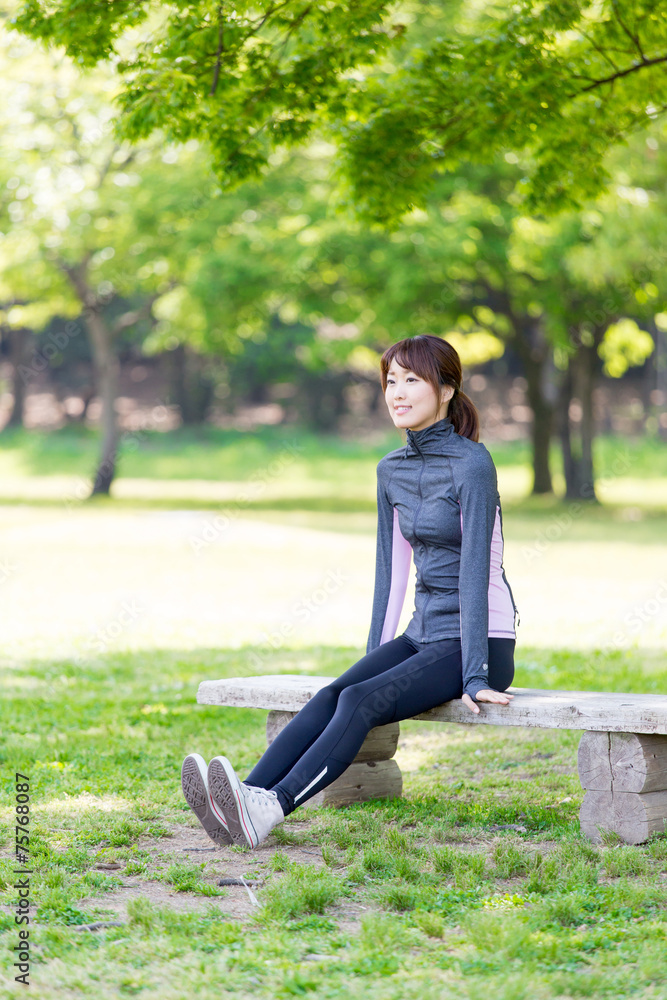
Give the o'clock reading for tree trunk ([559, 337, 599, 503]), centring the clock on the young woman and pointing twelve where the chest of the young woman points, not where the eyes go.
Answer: The tree trunk is roughly at 5 o'clock from the young woman.

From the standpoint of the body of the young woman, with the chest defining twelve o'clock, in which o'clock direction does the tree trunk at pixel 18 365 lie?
The tree trunk is roughly at 4 o'clock from the young woman.

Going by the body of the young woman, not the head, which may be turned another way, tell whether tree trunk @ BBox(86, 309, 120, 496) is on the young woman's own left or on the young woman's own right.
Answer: on the young woman's own right

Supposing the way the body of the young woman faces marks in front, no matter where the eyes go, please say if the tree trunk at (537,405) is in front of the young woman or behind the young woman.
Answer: behind

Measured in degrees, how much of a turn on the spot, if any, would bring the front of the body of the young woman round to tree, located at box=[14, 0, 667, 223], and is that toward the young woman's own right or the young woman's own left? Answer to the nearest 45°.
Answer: approximately 135° to the young woman's own right
